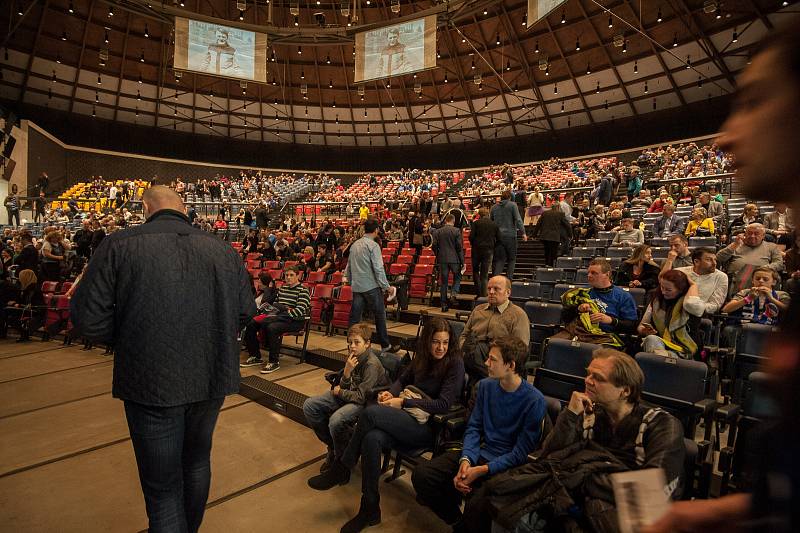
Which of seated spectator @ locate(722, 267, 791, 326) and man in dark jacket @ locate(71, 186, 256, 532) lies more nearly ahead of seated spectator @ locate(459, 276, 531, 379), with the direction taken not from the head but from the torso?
the man in dark jacket

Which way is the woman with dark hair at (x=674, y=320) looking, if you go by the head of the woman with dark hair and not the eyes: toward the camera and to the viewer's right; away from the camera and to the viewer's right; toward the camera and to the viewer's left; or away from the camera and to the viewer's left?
toward the camera and to the viewer's left

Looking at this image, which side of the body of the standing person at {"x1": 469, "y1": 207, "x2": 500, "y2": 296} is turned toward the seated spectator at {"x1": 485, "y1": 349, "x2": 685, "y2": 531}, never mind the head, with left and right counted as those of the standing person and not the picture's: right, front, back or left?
back

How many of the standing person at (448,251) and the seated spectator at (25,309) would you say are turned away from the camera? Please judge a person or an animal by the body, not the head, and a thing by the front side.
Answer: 1

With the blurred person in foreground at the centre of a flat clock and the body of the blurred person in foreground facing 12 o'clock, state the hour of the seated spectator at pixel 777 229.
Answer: The seated spectator is roughly at 3 o'clock from the blurred person in foreground.

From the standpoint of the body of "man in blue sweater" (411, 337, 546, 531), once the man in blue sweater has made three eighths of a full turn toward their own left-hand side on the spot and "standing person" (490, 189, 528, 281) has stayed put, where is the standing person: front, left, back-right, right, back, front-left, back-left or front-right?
left

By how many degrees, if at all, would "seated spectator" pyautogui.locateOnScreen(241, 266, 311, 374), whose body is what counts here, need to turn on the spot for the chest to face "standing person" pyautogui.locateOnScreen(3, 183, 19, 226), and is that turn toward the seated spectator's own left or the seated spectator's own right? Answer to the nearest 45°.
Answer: approximately 90° to the seated spectator's own right

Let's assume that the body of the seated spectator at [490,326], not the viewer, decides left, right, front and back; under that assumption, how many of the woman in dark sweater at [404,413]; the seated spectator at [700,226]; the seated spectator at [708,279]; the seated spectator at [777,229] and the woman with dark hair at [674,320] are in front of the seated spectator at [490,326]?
1

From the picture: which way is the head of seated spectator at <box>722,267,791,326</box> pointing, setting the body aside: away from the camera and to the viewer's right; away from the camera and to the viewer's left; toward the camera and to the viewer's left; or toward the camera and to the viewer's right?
toward the camera and to the viewer's left

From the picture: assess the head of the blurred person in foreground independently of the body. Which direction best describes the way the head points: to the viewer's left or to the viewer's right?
to the viewer's left

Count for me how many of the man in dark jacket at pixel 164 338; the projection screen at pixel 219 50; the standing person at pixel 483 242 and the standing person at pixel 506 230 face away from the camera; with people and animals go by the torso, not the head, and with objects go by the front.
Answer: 3

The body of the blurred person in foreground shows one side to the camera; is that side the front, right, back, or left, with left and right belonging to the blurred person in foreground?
left

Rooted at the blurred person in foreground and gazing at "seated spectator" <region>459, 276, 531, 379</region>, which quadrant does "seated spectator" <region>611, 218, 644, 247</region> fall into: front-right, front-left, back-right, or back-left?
front-right

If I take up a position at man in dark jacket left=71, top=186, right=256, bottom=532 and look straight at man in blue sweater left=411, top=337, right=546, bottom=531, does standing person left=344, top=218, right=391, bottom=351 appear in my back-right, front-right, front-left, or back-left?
front-left

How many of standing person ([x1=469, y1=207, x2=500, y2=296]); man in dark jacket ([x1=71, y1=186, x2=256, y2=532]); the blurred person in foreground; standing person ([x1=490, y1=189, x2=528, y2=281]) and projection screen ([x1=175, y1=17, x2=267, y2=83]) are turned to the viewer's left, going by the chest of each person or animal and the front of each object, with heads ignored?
1

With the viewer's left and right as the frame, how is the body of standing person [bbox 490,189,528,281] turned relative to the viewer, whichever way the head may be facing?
facing away from the viewer

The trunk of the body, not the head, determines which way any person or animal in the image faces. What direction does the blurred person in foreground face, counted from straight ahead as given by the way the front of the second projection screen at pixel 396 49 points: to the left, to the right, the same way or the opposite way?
to the right
